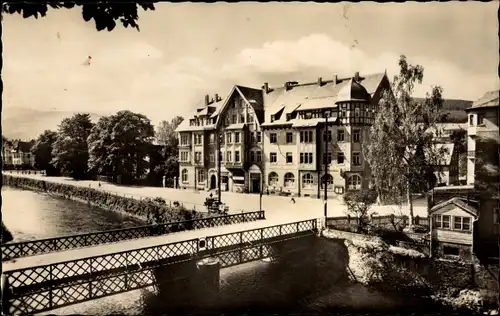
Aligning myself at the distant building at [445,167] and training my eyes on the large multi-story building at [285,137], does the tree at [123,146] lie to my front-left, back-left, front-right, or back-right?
front-right

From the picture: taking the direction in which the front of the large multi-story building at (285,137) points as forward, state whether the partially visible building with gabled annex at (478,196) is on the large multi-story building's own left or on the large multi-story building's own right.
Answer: on the large multi-story building's own left

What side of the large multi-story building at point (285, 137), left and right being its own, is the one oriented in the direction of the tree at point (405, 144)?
left

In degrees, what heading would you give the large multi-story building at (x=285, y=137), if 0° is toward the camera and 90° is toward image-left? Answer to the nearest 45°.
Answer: approximately 45°

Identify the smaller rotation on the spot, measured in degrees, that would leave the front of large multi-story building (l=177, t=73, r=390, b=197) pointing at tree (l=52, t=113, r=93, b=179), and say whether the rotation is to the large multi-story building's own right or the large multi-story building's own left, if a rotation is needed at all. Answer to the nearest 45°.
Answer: approximately 45° to the large multi-story building's own right

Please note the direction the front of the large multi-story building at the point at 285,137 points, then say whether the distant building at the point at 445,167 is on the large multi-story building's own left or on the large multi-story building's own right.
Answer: on the large multi-story building's own left

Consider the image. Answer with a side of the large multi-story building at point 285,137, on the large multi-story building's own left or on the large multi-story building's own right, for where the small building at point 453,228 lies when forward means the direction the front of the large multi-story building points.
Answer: on the large multi-story building's own left

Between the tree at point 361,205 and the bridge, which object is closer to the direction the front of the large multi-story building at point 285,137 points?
the bridge

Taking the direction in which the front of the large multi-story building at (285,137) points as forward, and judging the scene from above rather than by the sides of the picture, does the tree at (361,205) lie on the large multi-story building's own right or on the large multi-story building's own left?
on the large multi-story building's own left

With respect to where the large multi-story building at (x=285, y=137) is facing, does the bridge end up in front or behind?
in front
